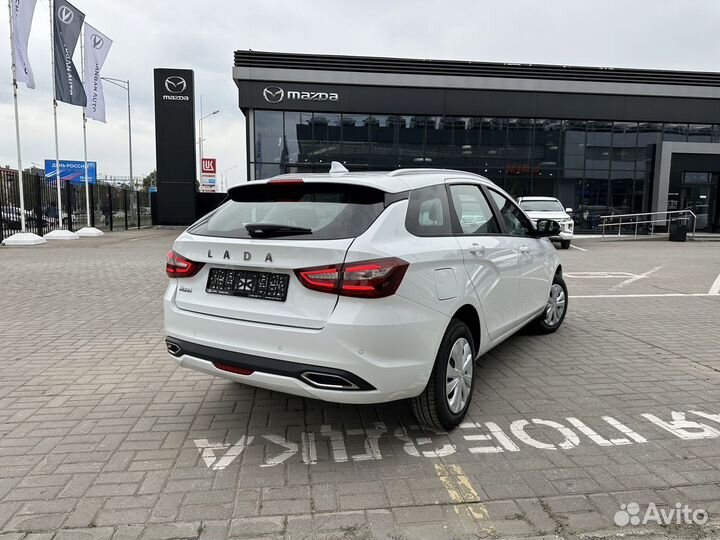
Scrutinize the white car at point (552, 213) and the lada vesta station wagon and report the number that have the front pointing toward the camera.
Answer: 1

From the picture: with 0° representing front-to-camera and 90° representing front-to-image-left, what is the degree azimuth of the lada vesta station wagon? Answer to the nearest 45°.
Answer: approximately 225°

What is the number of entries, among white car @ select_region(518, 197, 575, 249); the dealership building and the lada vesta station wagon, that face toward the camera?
2

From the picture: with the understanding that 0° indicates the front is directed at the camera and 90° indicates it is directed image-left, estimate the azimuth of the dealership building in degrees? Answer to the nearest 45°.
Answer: approximately 0°

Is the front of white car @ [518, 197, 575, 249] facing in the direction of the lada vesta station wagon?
yes

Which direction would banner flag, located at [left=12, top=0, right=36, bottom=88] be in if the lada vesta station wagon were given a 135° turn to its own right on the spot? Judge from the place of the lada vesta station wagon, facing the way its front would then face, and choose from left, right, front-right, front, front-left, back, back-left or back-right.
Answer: back-right

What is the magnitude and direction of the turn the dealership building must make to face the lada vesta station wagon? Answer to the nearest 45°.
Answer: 0° — it already faces it

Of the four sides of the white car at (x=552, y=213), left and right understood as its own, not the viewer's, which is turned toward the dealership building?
back

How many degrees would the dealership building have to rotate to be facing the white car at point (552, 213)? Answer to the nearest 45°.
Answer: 0° — it already faces it

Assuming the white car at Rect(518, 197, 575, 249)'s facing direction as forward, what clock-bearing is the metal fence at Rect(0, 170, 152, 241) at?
The metal fence is roughly at 3 o'clock from the white car.
